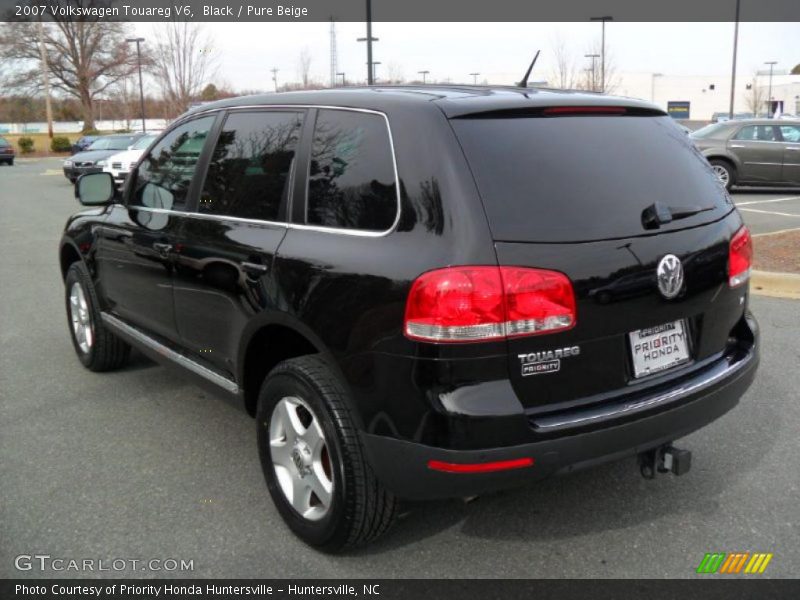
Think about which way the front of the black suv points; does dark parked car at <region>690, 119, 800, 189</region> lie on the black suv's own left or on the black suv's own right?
on the black suv's own right

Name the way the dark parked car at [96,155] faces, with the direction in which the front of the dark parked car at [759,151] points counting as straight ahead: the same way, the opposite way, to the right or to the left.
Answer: to the right

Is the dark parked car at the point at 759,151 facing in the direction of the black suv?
no

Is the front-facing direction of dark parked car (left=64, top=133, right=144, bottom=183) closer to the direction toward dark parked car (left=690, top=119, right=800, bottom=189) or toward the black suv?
the black suv

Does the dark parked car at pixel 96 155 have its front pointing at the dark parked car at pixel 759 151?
no

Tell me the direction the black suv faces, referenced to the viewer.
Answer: facing away from the viewer and to the left of the viewer

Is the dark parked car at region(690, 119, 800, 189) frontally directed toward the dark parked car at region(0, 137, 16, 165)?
no

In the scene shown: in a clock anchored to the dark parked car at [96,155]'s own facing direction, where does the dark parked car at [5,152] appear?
the dark parked car at [5,152] is roughly at 4 o'clock from the dark parked car at [96,155].

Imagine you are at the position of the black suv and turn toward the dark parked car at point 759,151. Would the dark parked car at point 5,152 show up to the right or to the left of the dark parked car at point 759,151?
left

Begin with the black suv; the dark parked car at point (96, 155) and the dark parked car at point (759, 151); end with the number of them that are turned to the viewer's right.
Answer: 1

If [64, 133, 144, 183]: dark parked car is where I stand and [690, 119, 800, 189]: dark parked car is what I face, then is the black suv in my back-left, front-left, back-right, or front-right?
front-right

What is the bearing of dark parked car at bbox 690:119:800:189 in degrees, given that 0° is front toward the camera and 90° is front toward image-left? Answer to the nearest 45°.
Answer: approximately 270°

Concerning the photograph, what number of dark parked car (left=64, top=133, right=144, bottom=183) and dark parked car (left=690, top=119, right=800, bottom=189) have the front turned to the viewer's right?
1
